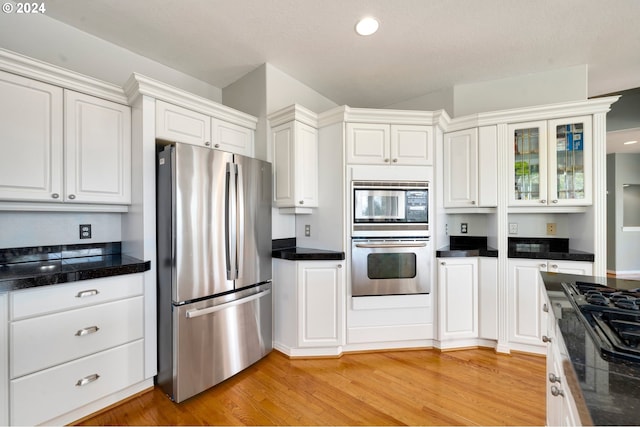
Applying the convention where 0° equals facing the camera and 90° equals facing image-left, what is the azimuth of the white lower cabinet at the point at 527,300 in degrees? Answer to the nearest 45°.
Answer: approximately 0°

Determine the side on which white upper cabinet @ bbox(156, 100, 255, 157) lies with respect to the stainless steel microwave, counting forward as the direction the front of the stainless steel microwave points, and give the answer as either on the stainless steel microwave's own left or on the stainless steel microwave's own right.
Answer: on the stainless steel microwave's own right

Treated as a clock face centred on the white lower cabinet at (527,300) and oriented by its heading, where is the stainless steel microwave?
The stainless steel microwave is roughly at 2 o'clock from the white lower cabinet.

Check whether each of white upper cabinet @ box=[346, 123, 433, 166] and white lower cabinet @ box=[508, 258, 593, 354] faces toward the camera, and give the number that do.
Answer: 2

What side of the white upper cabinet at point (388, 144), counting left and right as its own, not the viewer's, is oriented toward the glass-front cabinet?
left

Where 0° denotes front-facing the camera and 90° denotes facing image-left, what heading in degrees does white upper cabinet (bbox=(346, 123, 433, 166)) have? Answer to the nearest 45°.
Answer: approximately 0°

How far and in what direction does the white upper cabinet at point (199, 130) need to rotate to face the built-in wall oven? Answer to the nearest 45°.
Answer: approximately 45° to its left

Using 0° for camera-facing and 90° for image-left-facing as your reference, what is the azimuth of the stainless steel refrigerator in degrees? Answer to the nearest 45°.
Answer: approximately 315°
